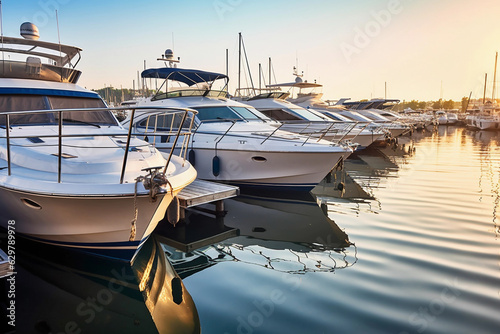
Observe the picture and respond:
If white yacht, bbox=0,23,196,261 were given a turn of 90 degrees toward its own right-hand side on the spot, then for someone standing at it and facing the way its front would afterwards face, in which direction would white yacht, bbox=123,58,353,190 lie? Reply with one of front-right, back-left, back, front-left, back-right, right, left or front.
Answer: back

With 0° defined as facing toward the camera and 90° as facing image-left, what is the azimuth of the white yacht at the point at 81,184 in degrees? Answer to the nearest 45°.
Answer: approximately 315°
